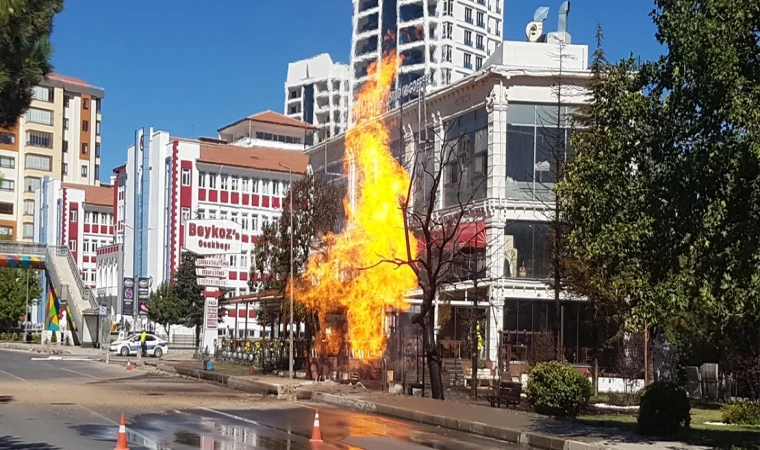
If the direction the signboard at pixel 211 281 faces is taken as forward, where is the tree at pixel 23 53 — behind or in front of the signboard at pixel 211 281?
in front

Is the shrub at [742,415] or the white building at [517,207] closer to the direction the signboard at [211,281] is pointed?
the shrub

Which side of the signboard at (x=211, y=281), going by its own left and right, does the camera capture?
front

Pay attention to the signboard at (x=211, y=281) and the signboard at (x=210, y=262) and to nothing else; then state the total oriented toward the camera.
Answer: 2

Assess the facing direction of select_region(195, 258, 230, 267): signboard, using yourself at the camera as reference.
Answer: facing the viewer
